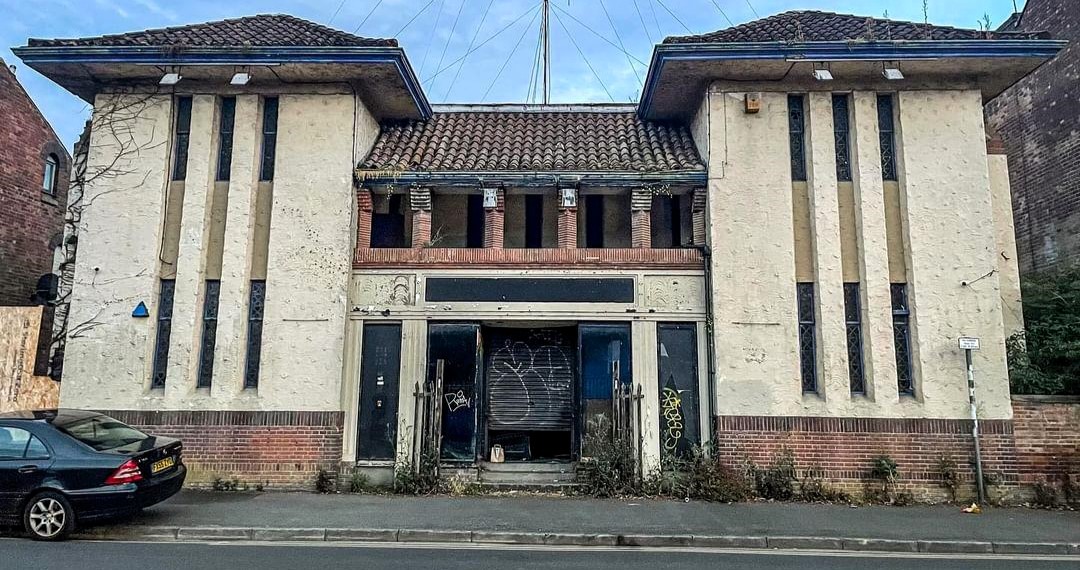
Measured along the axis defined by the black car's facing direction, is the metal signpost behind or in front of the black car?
behind

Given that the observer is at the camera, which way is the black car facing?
facing away from the viewer and to the left of the viewer

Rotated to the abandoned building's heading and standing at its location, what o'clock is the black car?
The black car is roughly at 2 o'clock from the abandoned building.

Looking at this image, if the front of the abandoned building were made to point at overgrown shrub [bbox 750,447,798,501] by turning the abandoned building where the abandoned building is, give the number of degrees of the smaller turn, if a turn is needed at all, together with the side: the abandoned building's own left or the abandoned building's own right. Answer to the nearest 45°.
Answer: approximately 90° to the abandoned building's own left

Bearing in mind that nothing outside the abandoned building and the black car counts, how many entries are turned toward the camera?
1

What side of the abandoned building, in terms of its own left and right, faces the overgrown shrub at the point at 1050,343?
left

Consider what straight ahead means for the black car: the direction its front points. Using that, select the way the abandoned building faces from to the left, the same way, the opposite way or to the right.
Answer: to the left

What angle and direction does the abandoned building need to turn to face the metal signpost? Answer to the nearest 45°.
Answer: approximately 90° to its left

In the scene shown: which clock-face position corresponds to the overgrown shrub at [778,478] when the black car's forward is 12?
The overgrown shrub is roughly at 5 o'clock from the black car.
